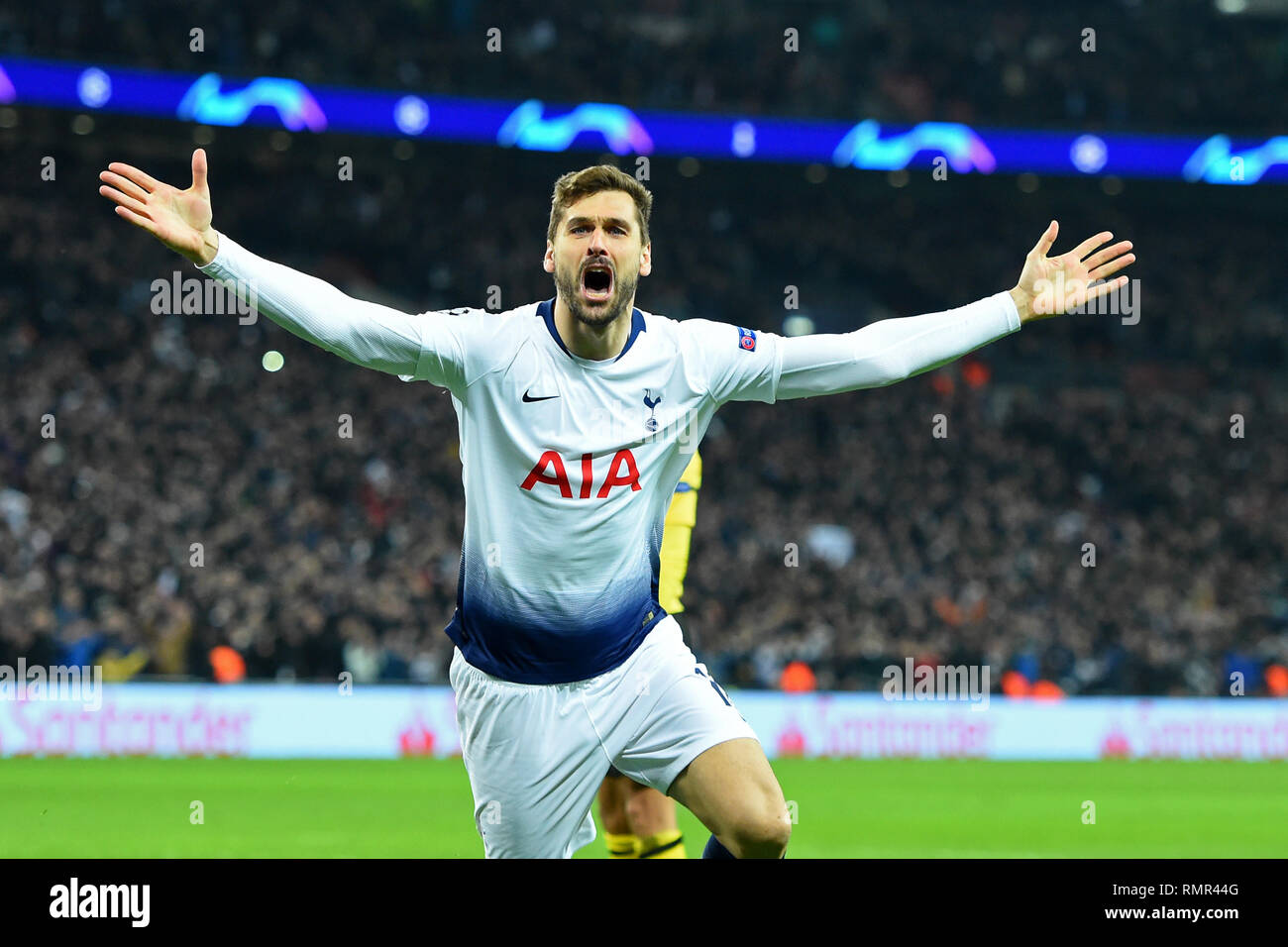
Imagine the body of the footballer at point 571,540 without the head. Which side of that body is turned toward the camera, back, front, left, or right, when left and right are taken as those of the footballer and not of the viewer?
front

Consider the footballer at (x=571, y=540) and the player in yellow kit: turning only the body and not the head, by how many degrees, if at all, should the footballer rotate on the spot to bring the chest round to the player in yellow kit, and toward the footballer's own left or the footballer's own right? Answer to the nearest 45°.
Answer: approximately 180°
